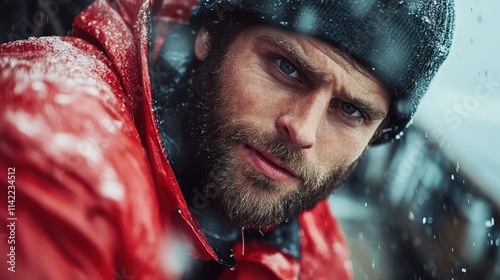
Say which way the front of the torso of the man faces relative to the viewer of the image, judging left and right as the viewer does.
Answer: facing the viewer and to the right of the viewer

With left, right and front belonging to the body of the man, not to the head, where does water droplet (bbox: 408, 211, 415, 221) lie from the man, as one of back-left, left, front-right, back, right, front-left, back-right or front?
left
